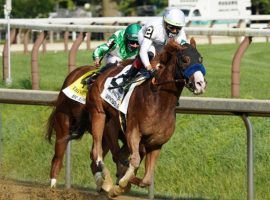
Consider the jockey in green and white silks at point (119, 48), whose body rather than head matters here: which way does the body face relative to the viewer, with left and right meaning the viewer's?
facing the viewer and to the right of the viewer

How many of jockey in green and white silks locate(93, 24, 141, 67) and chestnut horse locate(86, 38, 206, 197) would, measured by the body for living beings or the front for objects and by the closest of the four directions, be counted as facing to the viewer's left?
0

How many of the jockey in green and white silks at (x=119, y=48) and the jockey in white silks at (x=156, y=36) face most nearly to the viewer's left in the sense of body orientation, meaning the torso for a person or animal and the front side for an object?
0

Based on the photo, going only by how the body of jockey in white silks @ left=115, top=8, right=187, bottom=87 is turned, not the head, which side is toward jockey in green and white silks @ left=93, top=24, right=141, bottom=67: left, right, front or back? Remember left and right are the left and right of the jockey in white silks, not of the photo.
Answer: back

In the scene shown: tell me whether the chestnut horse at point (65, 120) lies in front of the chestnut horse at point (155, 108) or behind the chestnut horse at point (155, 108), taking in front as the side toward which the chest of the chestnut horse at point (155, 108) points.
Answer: behind

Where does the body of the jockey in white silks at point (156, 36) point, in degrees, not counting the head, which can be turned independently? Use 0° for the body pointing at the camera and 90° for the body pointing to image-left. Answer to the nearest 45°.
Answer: approximately 315°
